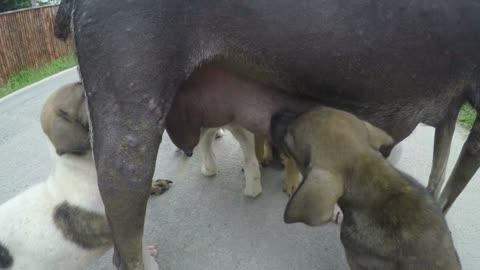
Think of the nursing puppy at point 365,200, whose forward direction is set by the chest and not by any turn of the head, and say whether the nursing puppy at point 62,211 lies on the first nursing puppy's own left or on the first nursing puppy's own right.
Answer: on the first nursing puppy's own left

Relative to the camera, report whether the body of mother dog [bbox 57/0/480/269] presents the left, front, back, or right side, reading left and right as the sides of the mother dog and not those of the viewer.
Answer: right

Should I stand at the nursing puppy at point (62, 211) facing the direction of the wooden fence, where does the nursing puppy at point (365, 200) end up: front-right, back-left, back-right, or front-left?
back-right

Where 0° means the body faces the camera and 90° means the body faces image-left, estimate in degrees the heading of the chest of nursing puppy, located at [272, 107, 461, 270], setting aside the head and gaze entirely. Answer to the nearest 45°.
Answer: approximately 135°

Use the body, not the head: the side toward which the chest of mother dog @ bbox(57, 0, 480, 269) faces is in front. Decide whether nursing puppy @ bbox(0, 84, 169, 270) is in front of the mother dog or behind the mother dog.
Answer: behind

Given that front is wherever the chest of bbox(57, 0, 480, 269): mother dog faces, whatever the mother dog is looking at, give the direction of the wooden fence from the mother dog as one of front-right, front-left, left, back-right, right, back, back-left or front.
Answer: back-left

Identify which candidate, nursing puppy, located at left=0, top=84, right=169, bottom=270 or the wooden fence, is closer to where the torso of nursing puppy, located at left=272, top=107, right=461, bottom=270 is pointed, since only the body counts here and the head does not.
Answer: the wooden fence

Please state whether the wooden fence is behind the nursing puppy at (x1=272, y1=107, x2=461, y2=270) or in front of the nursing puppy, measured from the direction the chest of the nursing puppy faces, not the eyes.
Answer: in front
